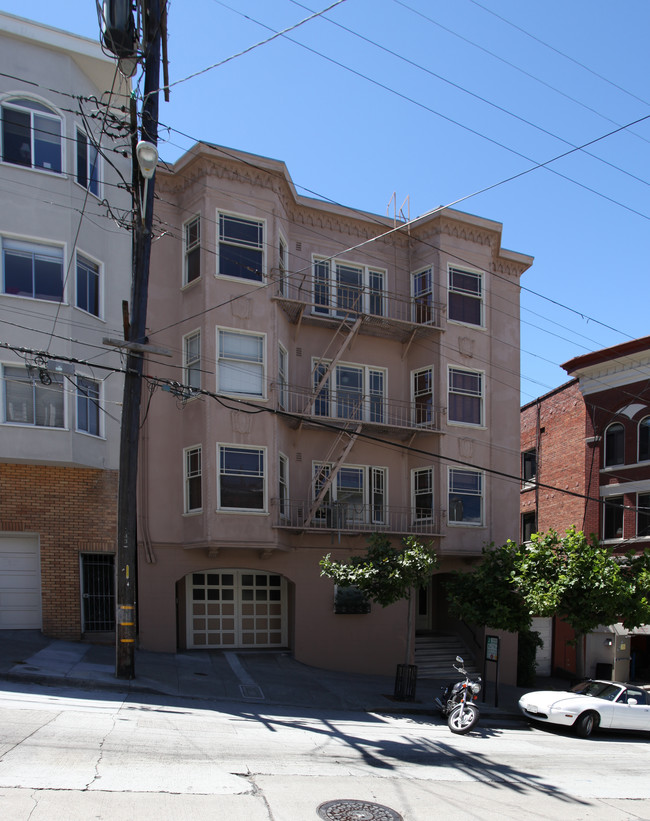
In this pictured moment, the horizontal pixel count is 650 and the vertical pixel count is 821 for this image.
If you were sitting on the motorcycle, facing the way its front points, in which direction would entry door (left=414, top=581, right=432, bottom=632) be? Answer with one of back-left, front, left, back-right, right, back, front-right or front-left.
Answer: back-left

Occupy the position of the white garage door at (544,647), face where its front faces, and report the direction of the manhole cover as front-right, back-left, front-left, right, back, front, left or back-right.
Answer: front

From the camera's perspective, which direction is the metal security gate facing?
toward the camera

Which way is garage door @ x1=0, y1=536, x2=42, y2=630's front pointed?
toward the camera

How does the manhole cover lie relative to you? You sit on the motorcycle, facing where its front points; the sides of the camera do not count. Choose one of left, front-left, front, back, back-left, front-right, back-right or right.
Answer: front-right

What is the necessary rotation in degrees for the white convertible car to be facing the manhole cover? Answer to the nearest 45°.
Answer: approximately 45° to its left

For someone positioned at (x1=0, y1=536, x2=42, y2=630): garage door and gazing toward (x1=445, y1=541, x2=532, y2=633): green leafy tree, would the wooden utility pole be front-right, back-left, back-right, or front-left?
front-right

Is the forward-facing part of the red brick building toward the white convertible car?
yes

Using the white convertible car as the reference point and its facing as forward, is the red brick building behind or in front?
behind

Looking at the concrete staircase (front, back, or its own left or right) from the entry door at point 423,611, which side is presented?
back

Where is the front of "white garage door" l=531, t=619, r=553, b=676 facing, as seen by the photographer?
facing the viewer

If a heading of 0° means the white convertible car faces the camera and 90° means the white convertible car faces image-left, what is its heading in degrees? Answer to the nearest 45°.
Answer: approximately 45°

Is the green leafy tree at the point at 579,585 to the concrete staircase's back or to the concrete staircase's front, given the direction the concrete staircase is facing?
to the front
